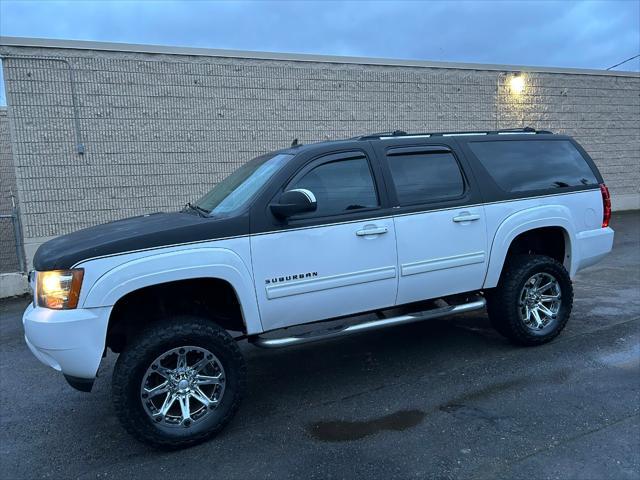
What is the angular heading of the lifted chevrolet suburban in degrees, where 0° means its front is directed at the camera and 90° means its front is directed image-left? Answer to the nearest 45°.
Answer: approximately 45°

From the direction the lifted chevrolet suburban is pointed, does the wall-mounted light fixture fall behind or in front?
behind
